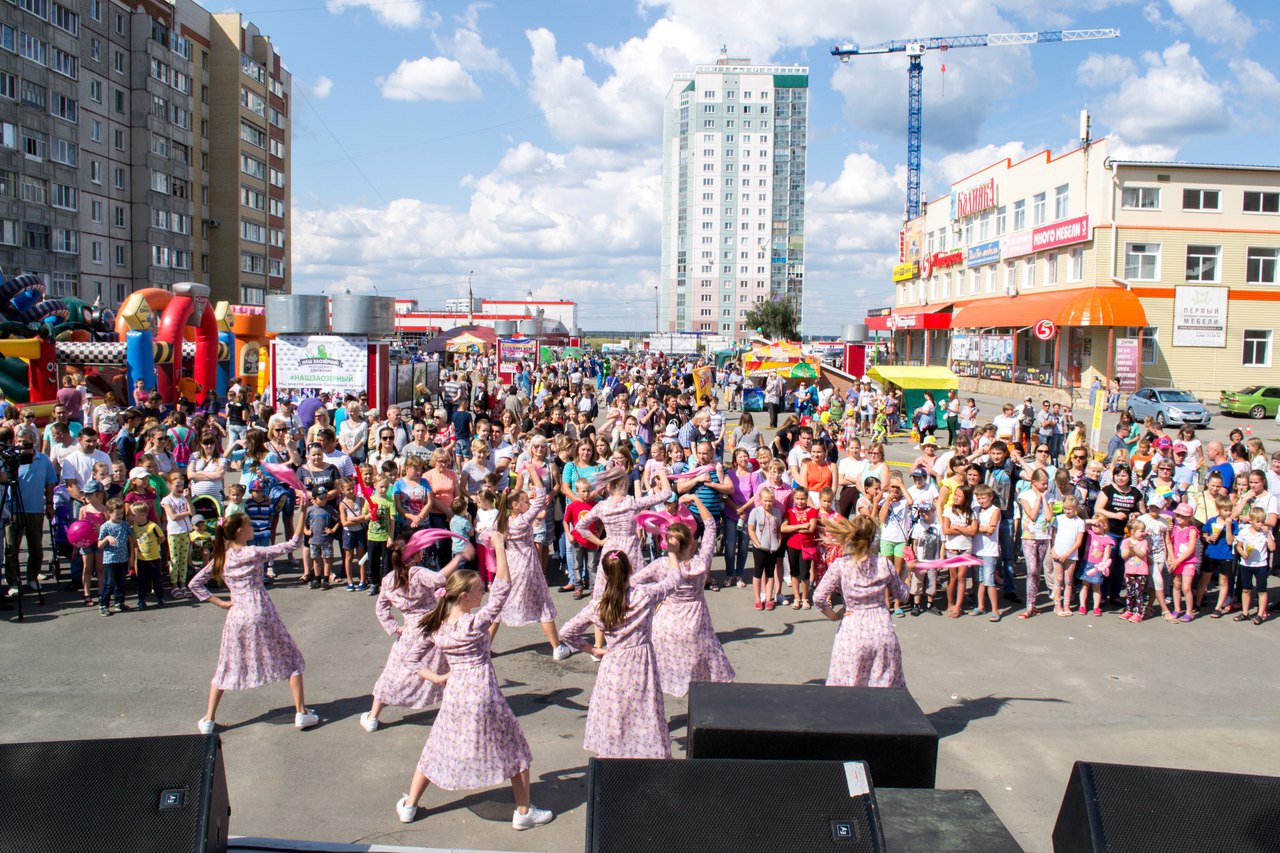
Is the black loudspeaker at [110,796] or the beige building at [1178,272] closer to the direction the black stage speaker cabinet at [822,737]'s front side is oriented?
the beige building

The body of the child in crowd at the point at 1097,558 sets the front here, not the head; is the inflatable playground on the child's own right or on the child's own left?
on the child's own right

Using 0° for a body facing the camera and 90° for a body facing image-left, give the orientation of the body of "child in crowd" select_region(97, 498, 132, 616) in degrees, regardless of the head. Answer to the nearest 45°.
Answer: approximately 315°

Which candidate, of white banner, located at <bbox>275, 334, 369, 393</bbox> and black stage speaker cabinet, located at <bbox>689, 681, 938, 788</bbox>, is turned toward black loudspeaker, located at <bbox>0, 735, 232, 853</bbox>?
the white banner

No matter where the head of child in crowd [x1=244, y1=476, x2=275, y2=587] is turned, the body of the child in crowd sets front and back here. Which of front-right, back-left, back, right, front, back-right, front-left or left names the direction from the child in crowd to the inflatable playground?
back

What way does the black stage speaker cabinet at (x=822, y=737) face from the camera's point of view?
away from the camera

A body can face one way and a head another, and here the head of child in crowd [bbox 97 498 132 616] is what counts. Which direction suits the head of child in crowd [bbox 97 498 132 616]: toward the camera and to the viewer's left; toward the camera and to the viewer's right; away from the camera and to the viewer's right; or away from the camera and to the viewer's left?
toward the camera and to the viewer's right

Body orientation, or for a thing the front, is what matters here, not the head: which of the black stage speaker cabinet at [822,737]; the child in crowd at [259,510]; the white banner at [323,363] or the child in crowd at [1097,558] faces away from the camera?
the black stage speaker cabinet

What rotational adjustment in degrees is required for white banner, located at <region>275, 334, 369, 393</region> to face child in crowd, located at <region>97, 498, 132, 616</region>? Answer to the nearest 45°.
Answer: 0° — it already faces them
